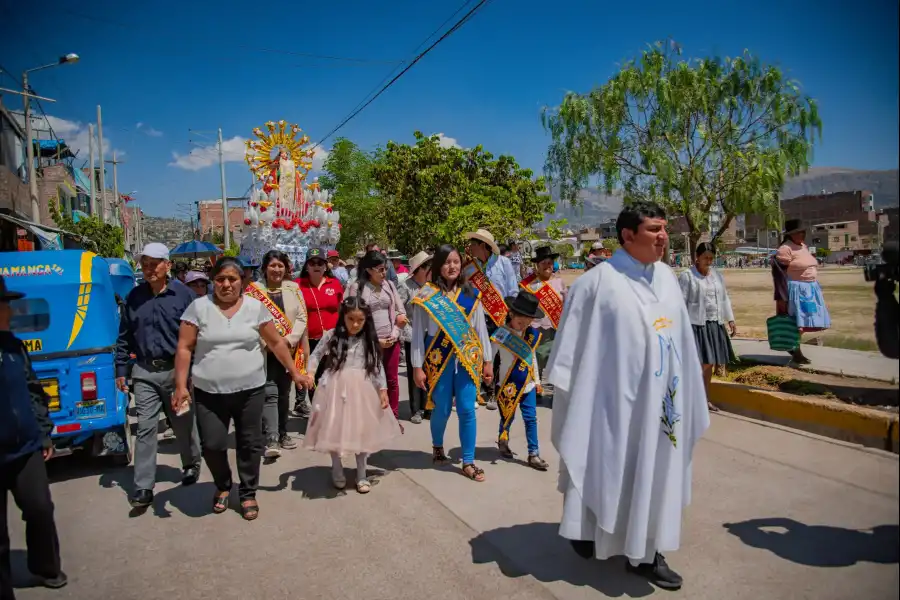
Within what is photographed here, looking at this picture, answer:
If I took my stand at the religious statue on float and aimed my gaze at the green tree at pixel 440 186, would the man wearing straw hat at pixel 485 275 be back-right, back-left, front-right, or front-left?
back-right

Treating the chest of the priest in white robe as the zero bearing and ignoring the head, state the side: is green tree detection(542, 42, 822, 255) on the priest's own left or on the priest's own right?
on the priest's own left

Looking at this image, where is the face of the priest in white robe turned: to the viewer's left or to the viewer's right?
to the viewer's right

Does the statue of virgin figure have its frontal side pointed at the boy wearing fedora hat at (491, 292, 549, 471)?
yes

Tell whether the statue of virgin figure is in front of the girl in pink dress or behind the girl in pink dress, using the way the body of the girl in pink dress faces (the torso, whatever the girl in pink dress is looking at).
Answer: behind

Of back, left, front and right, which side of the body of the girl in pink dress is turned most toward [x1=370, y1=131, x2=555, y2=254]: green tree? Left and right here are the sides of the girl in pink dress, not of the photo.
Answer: back

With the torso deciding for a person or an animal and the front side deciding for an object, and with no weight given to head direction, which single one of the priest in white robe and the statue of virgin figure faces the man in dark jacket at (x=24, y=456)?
the statue of virgin figure

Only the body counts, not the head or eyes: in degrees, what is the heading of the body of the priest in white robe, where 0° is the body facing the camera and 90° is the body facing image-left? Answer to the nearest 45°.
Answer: approximately 315°
